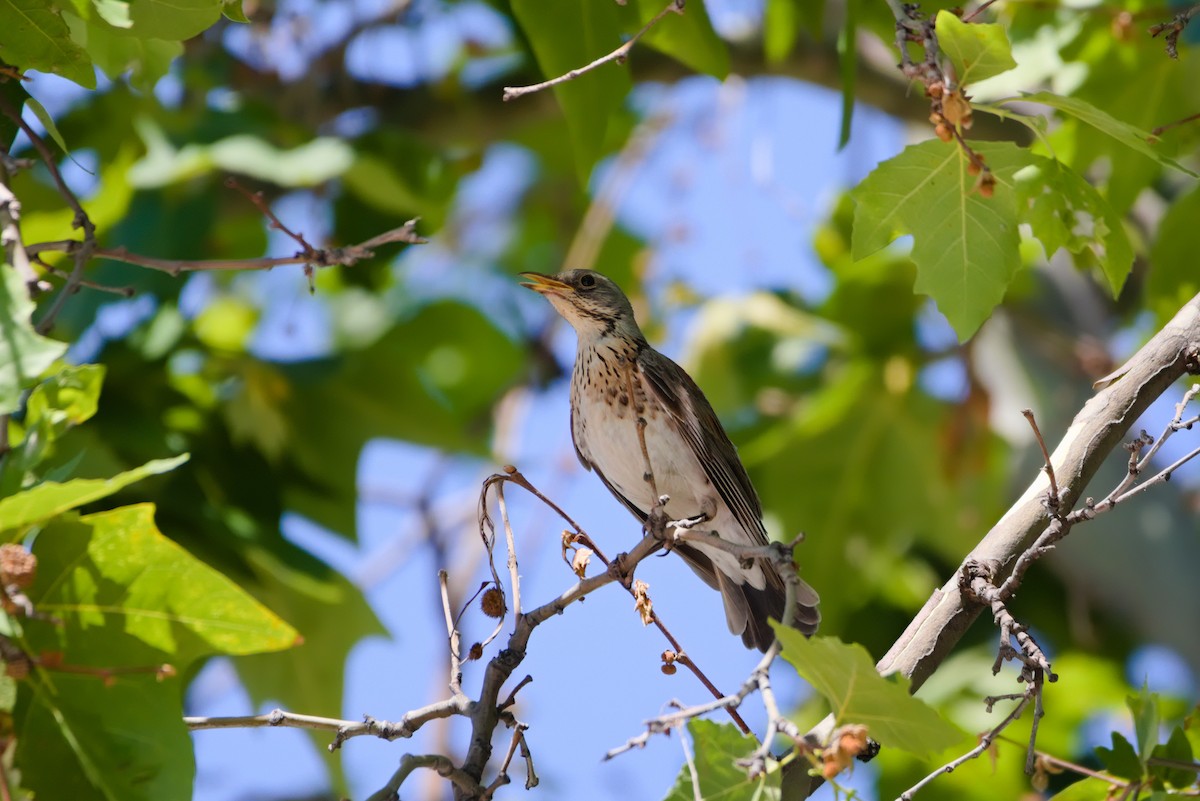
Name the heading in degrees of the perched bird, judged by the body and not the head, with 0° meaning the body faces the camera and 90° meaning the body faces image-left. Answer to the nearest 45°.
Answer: approximately 45°

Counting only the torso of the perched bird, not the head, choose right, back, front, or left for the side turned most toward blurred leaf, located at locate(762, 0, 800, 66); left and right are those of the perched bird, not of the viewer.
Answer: back

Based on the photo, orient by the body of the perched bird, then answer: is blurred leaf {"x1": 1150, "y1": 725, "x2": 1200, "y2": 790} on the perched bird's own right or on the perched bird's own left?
on the perched bird's own left

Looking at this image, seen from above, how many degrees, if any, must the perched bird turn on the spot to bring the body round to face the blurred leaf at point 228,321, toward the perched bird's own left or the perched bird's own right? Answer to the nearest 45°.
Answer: approximately 90° to the perched bird's own right

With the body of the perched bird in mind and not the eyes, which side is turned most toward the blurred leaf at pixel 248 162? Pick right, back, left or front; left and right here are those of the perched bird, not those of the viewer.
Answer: right

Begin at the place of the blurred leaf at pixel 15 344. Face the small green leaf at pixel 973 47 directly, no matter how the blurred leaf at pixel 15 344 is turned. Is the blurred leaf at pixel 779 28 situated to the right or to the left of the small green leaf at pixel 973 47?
left
